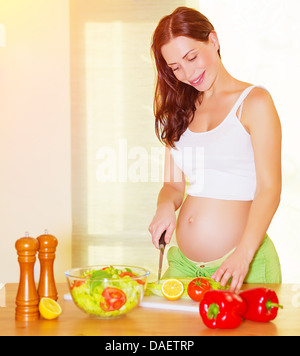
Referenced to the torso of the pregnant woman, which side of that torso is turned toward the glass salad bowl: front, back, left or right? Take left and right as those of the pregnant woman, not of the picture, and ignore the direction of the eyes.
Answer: front

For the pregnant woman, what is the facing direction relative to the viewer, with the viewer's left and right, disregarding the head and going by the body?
facing the viewer and to the left of the viewer

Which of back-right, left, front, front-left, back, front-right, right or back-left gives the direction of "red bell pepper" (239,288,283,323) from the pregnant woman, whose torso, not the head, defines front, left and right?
front-left

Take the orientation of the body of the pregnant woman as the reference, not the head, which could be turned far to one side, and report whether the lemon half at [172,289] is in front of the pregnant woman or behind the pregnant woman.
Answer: in front

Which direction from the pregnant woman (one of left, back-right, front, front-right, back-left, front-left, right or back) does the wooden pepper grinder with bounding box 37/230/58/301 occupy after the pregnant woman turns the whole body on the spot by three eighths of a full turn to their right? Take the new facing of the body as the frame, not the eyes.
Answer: back-left

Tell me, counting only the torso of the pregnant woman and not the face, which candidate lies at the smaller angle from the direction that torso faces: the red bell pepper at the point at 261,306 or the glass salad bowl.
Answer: the glass salad bowl
